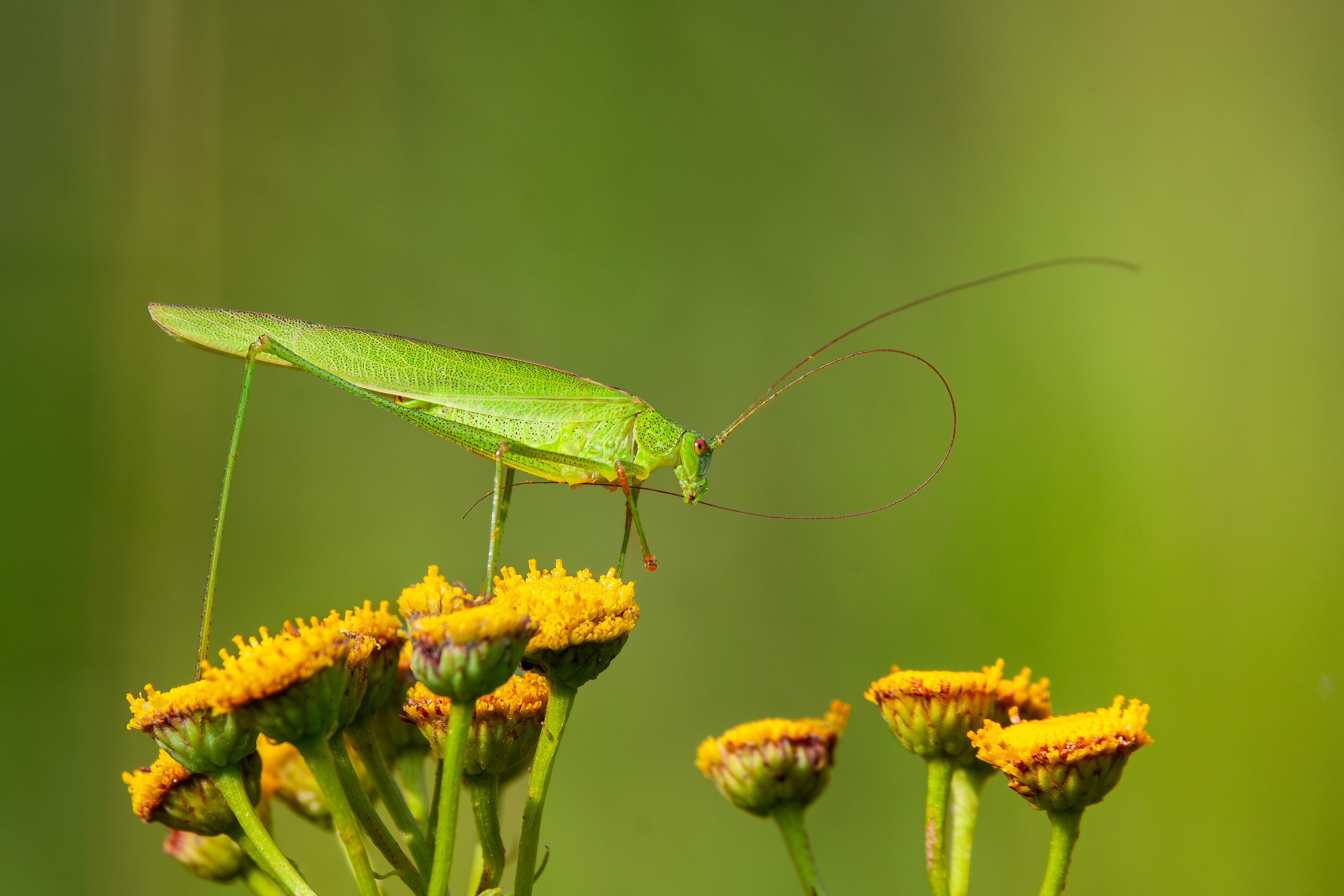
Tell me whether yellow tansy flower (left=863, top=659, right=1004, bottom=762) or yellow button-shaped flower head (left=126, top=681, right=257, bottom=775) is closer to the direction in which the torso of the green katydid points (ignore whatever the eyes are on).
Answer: the yellow tansy flower

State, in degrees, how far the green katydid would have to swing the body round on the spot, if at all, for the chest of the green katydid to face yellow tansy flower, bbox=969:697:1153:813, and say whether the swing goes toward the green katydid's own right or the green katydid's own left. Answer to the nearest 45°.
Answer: approximately 45° to the green katydid's own right

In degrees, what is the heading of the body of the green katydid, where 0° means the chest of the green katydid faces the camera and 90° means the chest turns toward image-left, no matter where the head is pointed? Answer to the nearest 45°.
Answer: approximately 270°

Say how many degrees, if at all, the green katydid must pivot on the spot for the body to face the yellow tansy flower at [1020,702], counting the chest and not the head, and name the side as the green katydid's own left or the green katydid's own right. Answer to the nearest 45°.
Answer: approximately 45° to the green katydid's own right

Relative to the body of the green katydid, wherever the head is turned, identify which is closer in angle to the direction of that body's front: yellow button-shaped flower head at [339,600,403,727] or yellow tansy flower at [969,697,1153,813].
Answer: the yellow tansy flower
